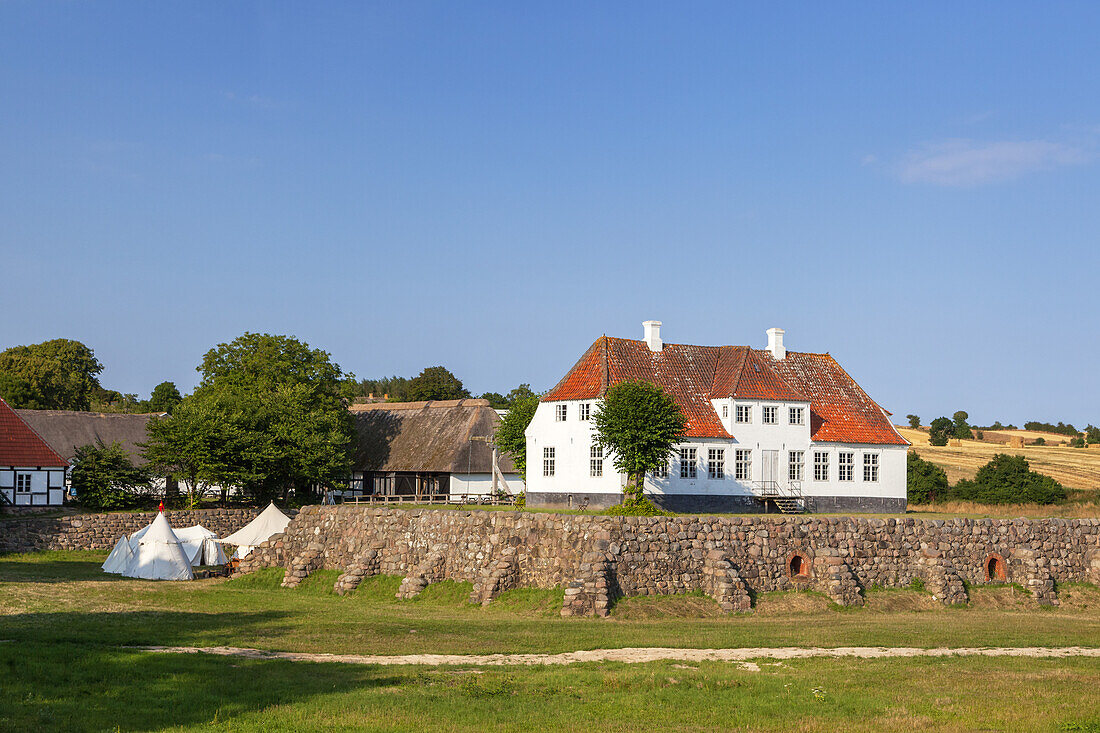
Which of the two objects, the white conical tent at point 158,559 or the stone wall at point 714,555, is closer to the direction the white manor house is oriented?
the stone wall

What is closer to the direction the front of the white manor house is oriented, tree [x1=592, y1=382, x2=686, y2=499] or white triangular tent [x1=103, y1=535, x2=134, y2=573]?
the tree

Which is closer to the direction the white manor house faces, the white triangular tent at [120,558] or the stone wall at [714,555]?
the stone wall

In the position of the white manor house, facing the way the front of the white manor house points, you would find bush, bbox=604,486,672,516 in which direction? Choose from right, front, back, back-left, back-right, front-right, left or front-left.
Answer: front-right

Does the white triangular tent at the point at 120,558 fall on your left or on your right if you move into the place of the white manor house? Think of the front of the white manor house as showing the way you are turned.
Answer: on your right

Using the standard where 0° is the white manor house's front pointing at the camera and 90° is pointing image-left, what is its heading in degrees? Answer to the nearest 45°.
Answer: approximately 315°

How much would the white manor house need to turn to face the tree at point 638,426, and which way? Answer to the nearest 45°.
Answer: approximately 45° to its right

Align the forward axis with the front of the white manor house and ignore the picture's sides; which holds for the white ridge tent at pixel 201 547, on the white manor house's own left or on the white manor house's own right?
on the white manor house's own right

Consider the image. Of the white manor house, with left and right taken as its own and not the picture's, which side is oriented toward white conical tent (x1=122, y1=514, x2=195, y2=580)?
right
